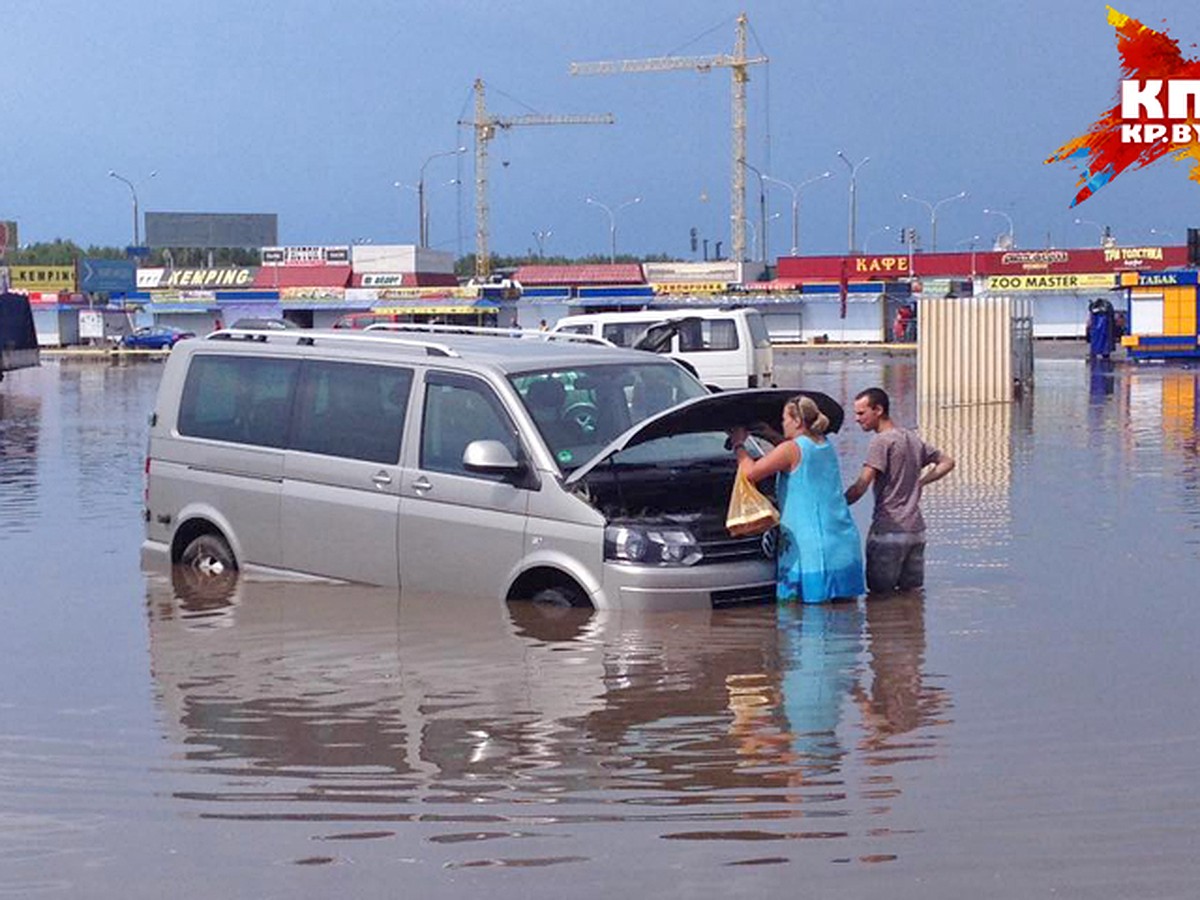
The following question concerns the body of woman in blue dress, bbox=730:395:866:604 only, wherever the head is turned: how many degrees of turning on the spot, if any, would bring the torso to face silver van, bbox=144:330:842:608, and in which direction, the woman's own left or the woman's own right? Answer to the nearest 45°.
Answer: approximately 45° to the woman's own left

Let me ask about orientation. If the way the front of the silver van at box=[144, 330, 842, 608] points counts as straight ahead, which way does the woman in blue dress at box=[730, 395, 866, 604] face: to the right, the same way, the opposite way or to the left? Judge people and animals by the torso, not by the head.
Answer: the opposite way

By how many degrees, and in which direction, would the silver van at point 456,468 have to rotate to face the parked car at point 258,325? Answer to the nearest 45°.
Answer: approximately 135° to its left

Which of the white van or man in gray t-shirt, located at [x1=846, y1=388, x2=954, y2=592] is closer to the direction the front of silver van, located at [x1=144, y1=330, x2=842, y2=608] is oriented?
the man in gray t-shirt

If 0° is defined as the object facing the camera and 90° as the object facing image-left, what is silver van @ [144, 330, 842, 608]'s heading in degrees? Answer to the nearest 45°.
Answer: approximately 315°

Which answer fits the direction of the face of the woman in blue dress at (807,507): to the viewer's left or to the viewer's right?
to the viewer's left

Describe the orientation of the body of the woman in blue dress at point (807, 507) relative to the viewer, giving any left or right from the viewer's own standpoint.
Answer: facing away from the viewer and to the left of the viewer
